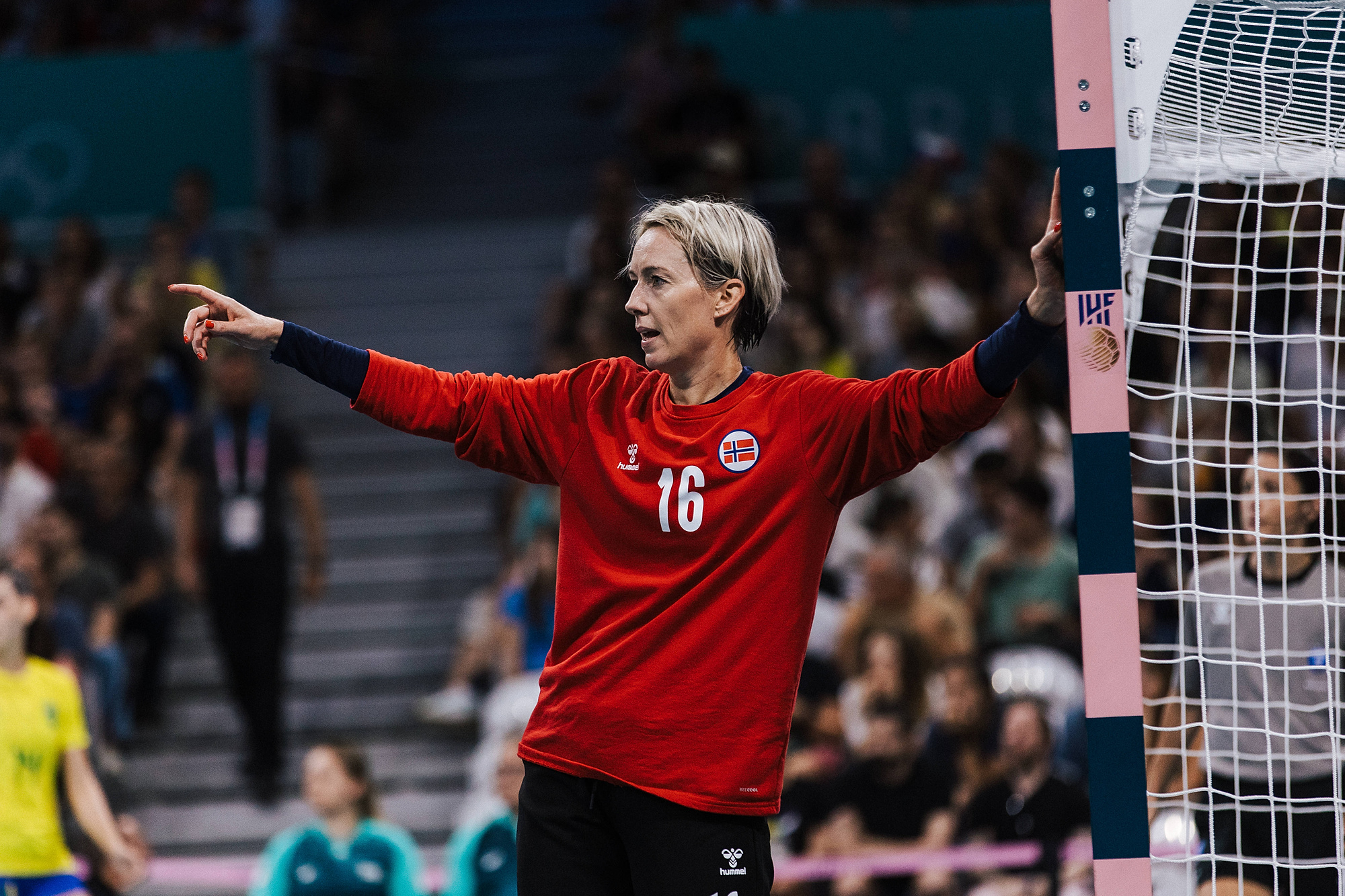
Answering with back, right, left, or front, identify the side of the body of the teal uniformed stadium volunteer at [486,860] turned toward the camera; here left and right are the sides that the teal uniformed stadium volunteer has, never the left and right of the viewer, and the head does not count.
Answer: front

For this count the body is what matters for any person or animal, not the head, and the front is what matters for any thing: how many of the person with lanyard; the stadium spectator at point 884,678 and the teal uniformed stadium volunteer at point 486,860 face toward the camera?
3

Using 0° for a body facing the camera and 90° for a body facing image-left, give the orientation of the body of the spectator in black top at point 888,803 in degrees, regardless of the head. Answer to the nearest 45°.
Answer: approximately 0°

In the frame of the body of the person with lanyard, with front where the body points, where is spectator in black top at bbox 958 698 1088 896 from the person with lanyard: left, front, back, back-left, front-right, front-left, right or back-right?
front-left

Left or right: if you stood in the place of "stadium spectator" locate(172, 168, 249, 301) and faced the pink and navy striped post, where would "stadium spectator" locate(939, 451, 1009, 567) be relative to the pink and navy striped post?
left

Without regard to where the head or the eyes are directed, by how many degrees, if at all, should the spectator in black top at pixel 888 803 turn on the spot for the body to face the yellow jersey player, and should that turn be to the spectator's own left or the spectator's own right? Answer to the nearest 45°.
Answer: approximately 90° to the spectator's own right

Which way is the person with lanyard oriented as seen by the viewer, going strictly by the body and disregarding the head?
toward the camera

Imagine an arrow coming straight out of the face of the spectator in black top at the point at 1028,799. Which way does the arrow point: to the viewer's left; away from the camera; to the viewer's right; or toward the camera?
toward the camera

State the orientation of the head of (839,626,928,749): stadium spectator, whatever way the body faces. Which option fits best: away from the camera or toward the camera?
toward the camera

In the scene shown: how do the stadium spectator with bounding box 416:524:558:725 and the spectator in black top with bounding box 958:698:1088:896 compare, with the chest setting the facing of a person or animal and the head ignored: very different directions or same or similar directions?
same or similar directions

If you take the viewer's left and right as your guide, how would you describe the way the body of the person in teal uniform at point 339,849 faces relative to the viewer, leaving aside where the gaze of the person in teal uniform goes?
facing the viewer

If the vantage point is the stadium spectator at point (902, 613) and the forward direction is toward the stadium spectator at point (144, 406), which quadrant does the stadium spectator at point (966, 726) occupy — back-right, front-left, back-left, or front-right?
back-left

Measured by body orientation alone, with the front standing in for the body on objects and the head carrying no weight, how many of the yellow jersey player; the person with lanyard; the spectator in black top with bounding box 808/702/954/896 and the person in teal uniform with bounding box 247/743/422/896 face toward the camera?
4
